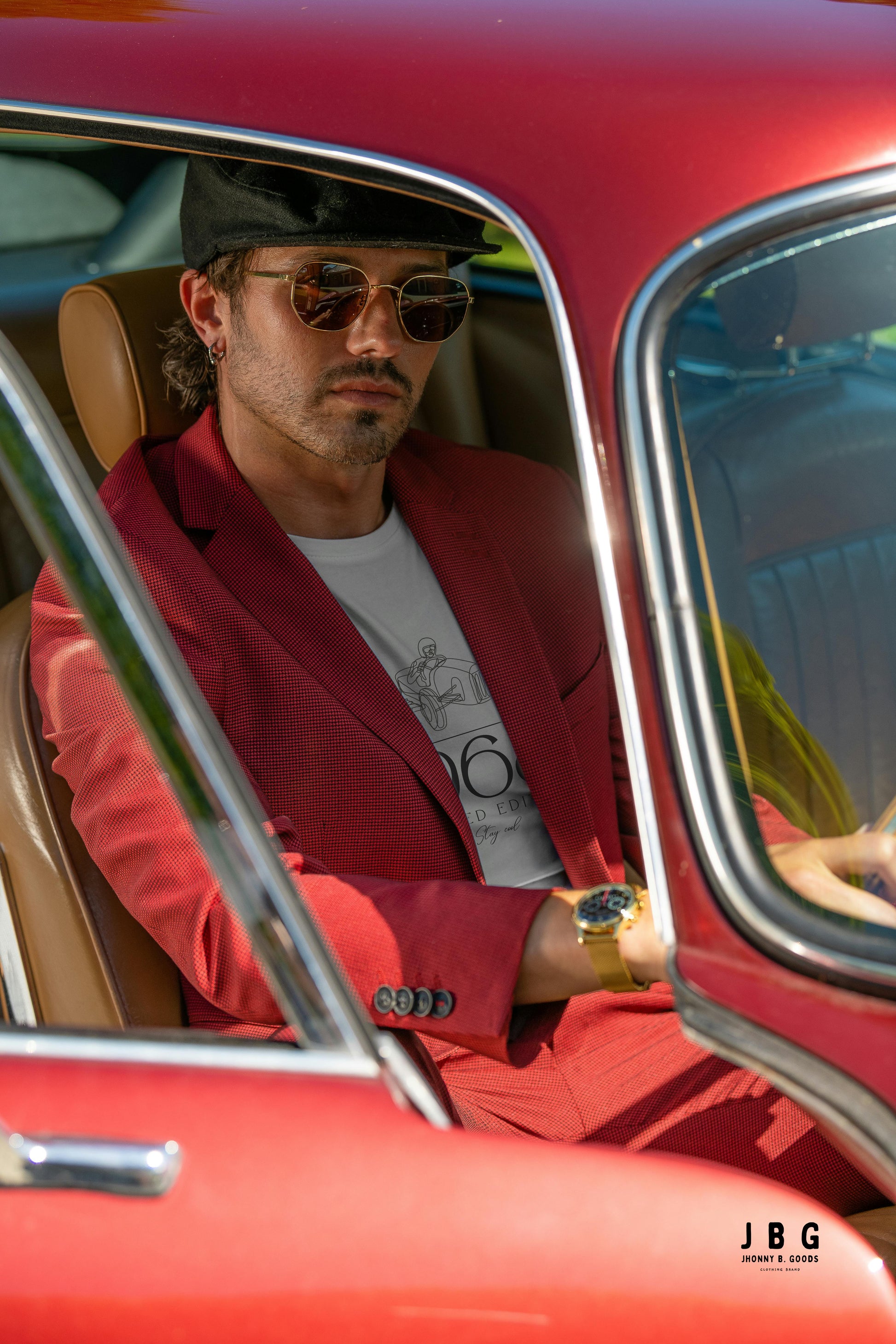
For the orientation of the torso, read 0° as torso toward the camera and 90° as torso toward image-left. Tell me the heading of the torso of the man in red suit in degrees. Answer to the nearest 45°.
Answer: approximately 315°

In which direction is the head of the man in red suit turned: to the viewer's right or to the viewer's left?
to the viewer's right
